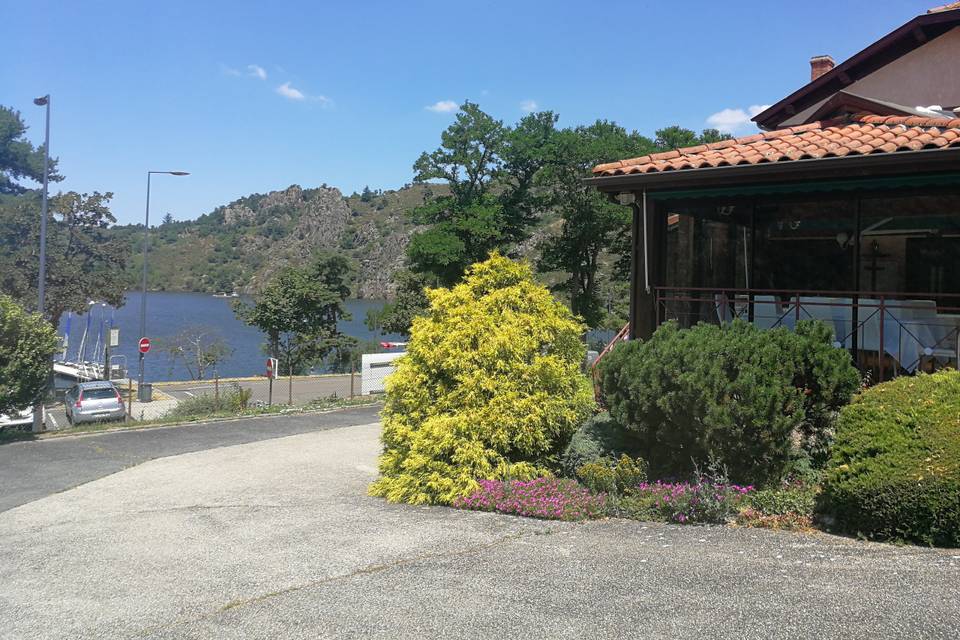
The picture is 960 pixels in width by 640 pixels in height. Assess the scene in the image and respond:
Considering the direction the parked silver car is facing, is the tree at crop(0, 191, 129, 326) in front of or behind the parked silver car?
in front

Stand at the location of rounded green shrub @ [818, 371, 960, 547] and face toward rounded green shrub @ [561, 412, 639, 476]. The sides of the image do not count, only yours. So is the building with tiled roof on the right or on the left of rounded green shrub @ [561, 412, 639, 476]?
right

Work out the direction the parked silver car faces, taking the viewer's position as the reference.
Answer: facing away from the viewer and to the left of the viewer

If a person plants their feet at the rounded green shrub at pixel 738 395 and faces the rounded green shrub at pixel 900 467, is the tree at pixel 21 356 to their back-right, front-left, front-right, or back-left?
back-right

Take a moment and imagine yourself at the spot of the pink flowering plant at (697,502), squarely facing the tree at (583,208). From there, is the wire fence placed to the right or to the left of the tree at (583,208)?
left

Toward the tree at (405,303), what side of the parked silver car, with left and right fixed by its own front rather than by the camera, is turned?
right

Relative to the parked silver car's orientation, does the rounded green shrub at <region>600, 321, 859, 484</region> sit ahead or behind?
behind

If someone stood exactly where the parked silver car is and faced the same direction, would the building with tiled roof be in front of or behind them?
behind

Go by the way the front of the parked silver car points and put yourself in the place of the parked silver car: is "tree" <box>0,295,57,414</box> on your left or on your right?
on your left
